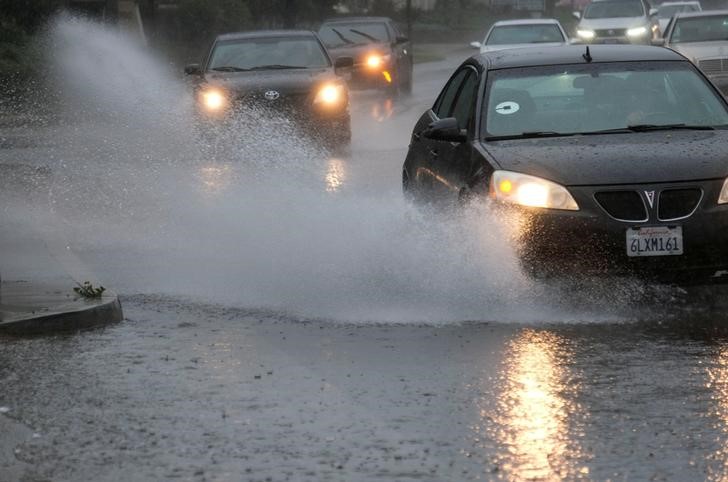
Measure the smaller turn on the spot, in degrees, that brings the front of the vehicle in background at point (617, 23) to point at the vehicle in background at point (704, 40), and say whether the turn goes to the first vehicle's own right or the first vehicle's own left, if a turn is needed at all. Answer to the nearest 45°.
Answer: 0° — it already faces it

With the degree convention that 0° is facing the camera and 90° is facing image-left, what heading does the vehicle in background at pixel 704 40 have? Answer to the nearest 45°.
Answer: approximately 0°

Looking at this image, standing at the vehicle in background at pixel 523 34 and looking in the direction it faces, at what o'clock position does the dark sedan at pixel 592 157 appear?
The dark sedan is roughly at 12 o'clock from the vehicle in background.

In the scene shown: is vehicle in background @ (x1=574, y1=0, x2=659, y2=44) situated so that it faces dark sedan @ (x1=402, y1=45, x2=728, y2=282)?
yes

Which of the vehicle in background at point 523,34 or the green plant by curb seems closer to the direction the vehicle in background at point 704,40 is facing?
the green plant by curb

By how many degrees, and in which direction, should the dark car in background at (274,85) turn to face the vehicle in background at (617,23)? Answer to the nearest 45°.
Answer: approximately 135° to its left

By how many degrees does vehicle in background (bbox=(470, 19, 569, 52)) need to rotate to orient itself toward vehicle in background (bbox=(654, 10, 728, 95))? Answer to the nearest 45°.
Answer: approximately 45° to its left

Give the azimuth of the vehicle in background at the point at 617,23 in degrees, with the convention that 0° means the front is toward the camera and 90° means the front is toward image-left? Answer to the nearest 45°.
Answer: approximately 0°

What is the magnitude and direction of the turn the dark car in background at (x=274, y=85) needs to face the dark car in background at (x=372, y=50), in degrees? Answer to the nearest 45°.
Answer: approximately 180°

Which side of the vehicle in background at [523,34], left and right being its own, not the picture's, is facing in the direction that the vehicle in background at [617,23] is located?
back
